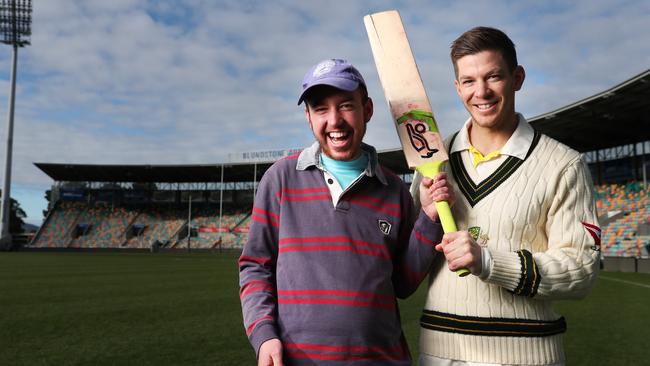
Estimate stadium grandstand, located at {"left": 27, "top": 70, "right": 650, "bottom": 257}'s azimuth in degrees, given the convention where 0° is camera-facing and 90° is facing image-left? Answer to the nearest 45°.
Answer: approximately 0°

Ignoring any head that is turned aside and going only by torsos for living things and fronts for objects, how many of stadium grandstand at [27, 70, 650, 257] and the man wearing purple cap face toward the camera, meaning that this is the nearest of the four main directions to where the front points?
2

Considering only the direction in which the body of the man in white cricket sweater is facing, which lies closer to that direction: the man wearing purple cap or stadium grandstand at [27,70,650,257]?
the man wearing purple cap

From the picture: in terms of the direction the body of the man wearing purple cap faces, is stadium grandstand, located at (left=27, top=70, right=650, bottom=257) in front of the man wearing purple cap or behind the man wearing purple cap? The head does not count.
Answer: behind

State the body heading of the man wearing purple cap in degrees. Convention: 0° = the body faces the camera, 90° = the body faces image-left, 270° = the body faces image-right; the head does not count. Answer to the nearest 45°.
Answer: approximately 0°

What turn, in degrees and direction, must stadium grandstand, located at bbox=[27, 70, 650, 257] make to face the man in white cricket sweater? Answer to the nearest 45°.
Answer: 0° — it already faces them
